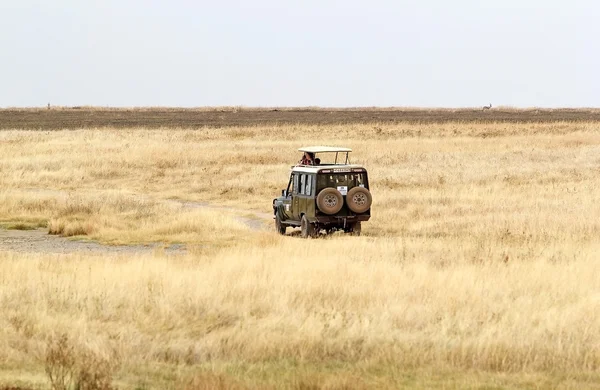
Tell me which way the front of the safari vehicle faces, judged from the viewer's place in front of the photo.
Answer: facing away from the viewer and to the left of the viewer
